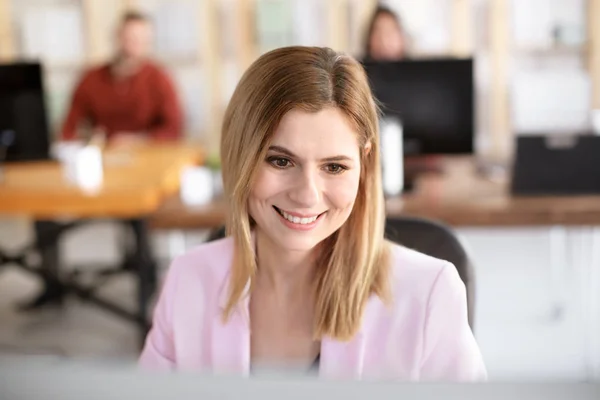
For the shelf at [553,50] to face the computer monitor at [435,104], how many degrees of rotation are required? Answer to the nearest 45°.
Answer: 0° — it already faces it

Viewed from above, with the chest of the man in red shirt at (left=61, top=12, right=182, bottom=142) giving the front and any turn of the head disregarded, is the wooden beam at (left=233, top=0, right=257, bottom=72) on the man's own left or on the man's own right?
on the man's own left

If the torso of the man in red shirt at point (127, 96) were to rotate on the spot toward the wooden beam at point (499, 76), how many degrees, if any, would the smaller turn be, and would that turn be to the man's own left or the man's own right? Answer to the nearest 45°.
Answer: approximately 90° to the man's own left

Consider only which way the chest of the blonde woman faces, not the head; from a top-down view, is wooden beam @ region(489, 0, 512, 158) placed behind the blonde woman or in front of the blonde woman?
behind

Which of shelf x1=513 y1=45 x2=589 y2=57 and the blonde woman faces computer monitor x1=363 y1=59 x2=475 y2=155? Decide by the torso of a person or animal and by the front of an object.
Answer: the shelf

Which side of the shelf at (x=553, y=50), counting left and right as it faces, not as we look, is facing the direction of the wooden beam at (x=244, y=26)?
right

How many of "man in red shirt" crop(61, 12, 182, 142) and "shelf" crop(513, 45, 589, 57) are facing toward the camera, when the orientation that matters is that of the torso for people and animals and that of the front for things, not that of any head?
2
